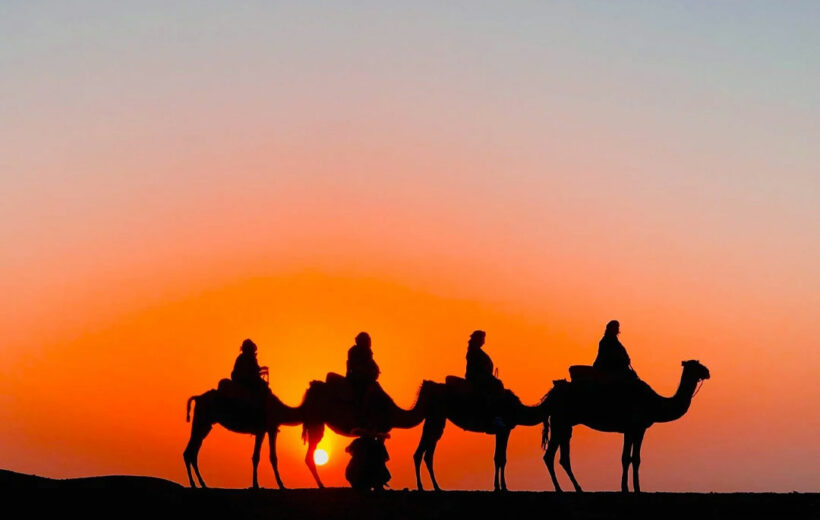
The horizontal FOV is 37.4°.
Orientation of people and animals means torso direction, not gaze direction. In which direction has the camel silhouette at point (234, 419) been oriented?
to the viewer's right

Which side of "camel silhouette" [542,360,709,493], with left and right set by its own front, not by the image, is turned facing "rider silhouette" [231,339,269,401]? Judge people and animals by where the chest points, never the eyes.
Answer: back

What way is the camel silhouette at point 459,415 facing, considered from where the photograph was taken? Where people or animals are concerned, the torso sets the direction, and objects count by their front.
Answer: facing to the right of the viewer

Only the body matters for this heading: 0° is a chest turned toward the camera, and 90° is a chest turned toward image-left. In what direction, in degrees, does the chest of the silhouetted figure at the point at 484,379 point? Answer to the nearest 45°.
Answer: approximately 270°

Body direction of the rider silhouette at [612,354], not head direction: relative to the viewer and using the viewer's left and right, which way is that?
facing to the right of the viewer

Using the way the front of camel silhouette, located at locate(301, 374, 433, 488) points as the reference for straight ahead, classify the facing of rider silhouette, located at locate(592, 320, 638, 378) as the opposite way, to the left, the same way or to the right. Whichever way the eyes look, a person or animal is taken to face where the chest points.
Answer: the same way

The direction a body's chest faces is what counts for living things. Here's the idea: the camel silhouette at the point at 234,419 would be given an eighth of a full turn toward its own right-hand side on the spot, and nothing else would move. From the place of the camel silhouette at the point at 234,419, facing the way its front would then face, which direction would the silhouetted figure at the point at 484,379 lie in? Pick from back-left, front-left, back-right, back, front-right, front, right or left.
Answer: front-left

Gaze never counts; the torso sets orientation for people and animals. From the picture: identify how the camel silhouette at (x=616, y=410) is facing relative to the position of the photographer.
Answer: facing to the right of the viewer

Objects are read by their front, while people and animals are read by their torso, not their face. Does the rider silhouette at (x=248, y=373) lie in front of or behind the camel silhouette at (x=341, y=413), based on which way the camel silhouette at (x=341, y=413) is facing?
behind

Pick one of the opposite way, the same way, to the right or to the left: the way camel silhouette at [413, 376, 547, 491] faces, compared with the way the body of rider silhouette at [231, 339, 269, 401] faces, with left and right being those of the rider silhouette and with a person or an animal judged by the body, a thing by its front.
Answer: the same way

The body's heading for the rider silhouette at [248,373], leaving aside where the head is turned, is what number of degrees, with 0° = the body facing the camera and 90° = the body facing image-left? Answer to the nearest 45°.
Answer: approximately 270°

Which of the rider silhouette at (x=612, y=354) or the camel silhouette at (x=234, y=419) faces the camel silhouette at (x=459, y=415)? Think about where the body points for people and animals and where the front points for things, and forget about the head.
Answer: the camel silhouette at (x=234, y=419)

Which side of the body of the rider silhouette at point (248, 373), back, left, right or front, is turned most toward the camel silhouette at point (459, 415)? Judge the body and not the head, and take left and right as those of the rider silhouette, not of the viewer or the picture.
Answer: front

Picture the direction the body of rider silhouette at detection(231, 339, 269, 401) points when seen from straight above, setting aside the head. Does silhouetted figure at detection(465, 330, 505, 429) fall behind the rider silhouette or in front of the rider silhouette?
in front

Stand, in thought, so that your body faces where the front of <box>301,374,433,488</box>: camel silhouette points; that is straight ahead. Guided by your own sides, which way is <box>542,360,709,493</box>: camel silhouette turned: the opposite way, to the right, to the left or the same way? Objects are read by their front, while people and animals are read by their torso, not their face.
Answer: the same way

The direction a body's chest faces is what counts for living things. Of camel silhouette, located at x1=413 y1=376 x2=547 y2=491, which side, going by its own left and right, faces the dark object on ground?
back

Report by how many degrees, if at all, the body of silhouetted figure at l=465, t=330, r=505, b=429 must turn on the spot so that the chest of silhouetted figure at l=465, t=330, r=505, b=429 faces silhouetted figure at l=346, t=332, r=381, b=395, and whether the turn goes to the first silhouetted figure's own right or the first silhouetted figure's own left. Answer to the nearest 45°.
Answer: approximately 180°

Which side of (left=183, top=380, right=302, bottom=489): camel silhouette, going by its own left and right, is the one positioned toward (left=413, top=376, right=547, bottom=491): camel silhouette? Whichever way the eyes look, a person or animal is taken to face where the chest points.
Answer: front

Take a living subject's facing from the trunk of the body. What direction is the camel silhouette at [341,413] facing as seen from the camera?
to the viewer's right
